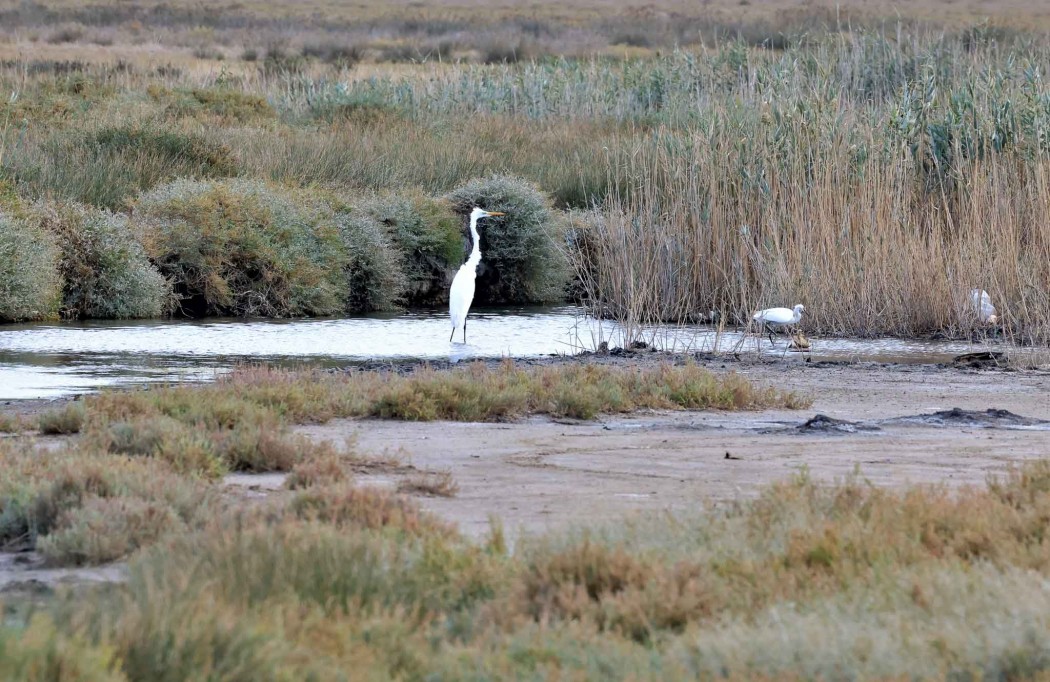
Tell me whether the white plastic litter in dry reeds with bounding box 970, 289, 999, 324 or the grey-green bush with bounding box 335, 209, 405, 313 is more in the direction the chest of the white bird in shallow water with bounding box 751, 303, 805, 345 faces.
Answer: the white plastic litter in dry reeds

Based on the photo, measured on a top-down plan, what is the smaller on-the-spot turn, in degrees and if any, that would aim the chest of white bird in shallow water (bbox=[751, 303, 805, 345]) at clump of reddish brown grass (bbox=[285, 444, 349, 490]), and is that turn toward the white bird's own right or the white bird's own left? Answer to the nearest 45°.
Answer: approximately 90° to the white bird's own right

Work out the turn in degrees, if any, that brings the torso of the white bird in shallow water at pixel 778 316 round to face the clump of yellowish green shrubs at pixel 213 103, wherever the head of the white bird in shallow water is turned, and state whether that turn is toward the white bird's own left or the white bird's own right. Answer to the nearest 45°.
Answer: approximately 135° to the white bird's own left

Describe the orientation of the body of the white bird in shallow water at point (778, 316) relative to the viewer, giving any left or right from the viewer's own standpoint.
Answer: facing to the right of the viewer

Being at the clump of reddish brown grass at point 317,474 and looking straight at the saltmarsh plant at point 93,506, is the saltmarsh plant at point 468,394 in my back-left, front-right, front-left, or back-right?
back-right

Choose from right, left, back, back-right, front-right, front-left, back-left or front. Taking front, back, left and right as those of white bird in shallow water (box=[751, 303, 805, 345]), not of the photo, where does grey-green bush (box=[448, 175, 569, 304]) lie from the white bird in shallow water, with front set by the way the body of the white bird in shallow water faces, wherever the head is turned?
back-left

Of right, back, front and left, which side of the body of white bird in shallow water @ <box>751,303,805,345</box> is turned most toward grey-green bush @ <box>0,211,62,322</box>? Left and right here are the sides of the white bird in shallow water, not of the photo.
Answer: back

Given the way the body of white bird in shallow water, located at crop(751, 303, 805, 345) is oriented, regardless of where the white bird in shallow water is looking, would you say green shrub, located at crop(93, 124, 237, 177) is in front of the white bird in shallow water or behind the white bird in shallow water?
behind

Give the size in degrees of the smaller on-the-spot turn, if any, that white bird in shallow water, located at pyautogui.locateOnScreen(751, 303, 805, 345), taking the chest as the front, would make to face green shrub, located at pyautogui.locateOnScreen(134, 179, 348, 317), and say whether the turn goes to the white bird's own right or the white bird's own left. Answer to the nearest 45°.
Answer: approximately 180°
